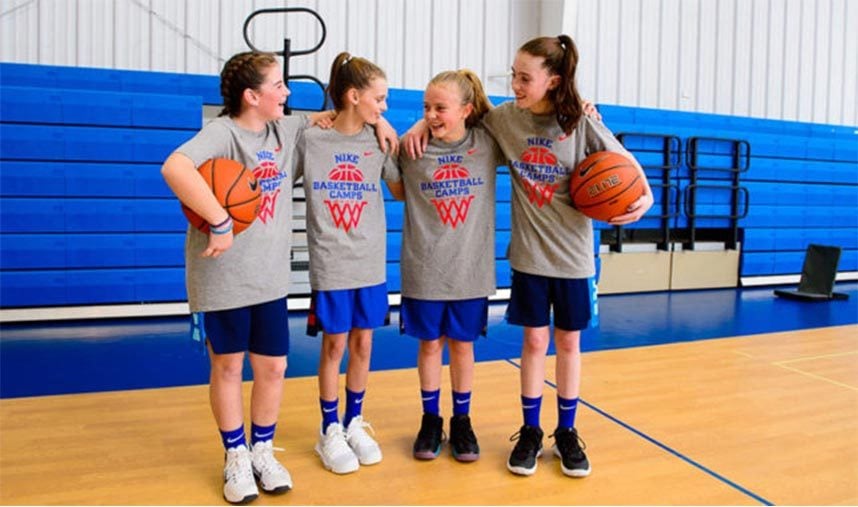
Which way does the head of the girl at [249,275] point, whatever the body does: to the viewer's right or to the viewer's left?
to the viewer's right

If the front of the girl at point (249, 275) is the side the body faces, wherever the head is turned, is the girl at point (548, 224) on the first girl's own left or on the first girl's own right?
on the first girl's own left

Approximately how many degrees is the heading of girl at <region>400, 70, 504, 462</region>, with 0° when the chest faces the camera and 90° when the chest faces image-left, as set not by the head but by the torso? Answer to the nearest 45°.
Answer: approximately 0°

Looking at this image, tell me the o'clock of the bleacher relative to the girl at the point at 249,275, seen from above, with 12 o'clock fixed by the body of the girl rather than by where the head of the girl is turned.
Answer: The bleacher is roughly at 7 o'clock from the girl.
